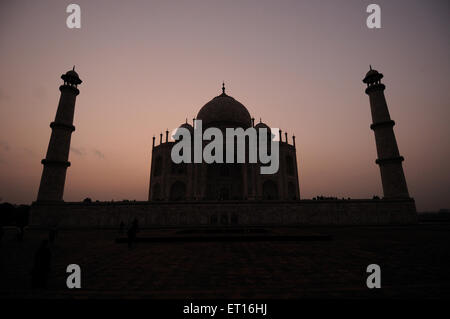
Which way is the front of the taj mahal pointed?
toward the camera
